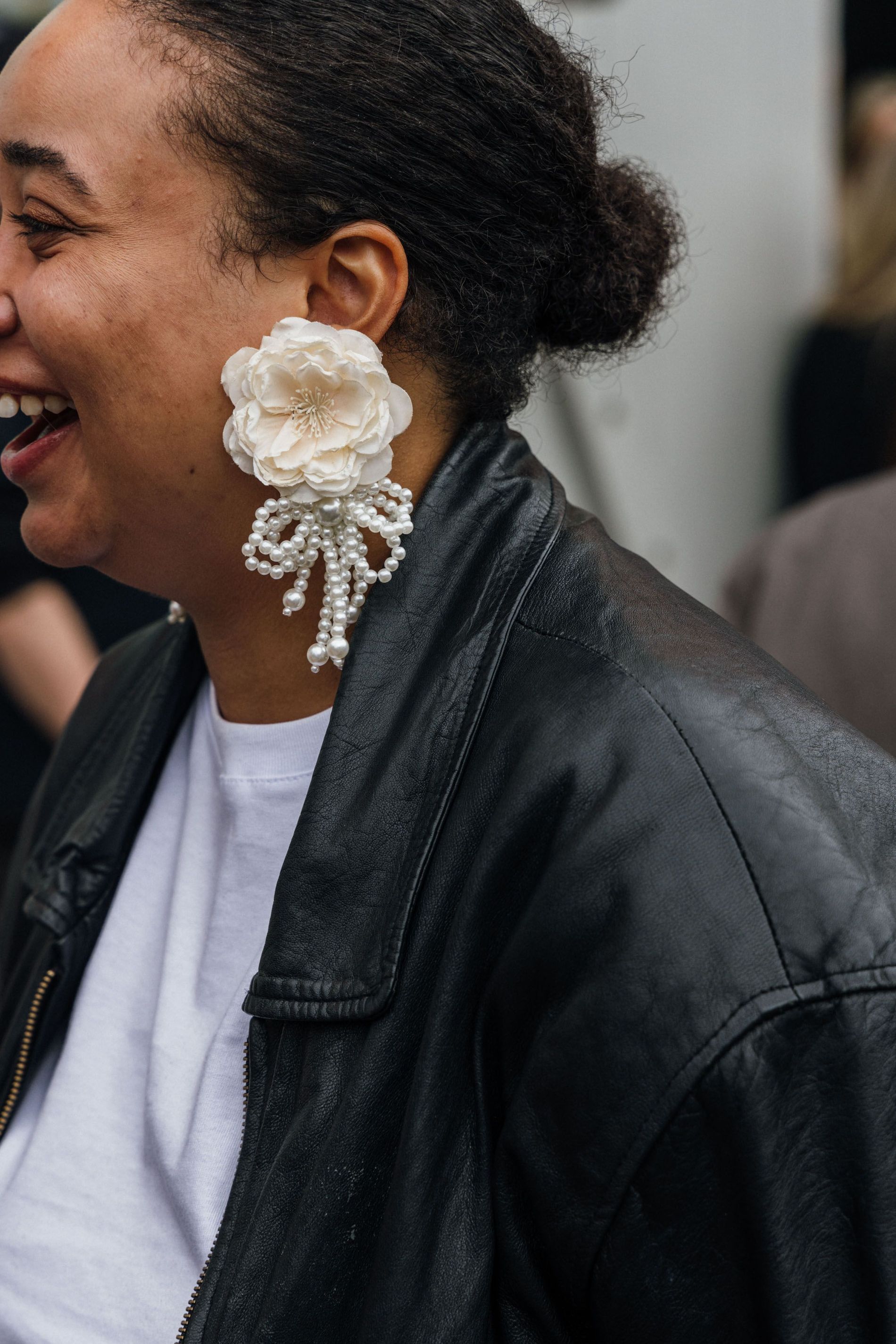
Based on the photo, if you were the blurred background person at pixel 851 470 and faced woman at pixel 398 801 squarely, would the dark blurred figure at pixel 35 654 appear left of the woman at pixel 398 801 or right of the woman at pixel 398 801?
right

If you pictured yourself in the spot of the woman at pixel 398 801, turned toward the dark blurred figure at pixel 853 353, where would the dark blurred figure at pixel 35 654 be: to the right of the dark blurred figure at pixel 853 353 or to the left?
left

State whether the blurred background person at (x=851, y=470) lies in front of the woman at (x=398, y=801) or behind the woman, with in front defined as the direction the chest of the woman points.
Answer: behind

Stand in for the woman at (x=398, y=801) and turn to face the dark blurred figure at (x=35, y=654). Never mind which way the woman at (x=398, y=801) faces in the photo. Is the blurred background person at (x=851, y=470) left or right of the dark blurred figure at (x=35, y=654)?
right

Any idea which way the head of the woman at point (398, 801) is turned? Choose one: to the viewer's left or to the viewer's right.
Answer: to the viewer's left

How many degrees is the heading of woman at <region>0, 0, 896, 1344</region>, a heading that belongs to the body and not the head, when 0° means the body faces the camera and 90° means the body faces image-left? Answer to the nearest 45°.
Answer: approximately 45°

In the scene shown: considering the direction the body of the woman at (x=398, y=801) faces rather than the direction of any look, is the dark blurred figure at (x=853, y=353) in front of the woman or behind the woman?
behind

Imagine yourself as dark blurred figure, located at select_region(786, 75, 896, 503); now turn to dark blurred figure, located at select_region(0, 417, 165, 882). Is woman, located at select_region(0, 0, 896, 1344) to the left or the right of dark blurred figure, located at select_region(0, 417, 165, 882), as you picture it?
left
